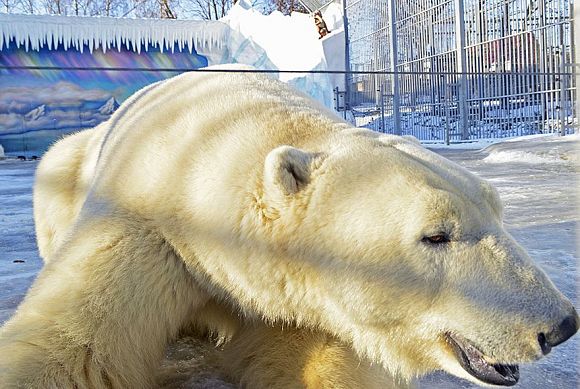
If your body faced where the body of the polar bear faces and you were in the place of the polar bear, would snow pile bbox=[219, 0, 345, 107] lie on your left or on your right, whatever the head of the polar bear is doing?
on your left

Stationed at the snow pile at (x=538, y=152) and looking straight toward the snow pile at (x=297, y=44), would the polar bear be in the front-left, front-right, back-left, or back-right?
back-left

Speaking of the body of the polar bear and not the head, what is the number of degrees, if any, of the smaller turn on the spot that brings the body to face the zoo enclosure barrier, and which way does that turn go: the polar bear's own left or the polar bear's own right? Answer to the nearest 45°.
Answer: approximately 135° to the polar bear's own left

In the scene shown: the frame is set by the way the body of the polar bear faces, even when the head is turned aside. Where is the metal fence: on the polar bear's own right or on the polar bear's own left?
on the polar bear's own left

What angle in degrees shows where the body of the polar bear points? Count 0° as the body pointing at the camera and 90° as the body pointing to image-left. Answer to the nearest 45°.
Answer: approximately 315°
